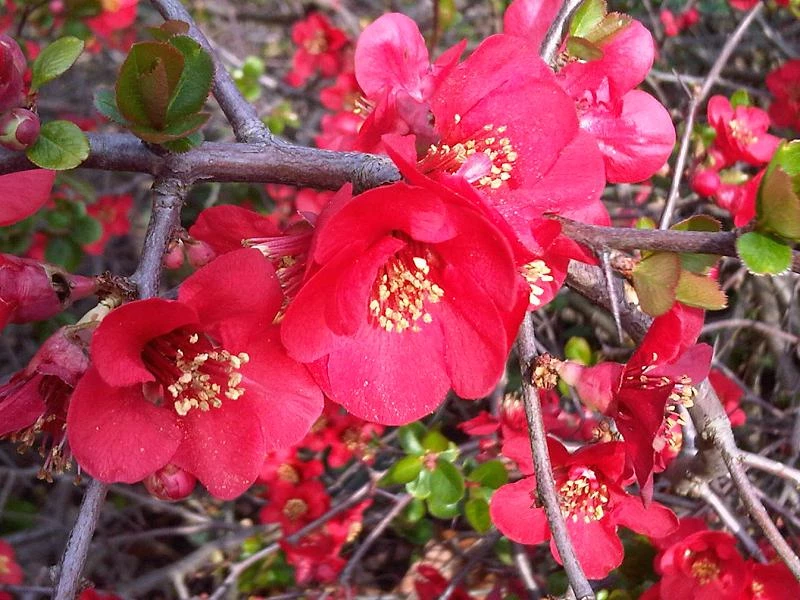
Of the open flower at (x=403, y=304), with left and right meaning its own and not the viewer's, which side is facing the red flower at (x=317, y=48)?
back

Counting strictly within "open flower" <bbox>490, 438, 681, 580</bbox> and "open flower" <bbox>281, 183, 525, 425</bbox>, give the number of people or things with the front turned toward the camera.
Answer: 2

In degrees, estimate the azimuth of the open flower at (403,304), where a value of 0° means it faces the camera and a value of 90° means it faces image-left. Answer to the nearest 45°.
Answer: approximately 0°

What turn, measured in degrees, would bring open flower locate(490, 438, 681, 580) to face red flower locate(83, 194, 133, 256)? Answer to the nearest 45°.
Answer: approximately 135° to its right

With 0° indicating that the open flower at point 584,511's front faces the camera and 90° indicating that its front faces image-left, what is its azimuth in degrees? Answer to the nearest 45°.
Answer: approximately 0°

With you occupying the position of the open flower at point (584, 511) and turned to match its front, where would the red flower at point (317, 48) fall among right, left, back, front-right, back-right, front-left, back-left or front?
back-right
